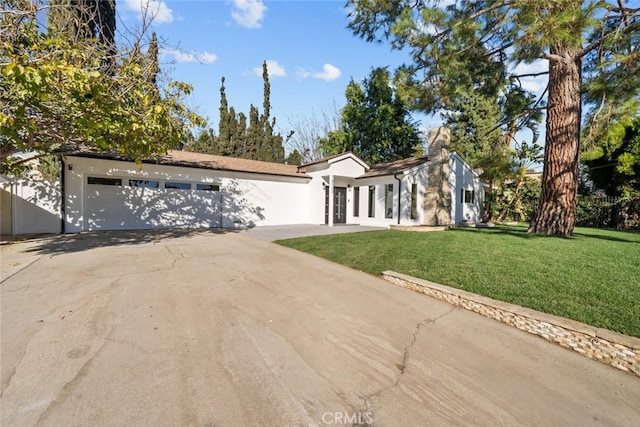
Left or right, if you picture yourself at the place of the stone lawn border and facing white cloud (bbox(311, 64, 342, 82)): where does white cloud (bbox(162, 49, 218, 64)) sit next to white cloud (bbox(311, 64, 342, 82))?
left

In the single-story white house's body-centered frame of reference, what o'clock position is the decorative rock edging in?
The decorative rock edging is roughly at 10 o'clock from the single-story white house.

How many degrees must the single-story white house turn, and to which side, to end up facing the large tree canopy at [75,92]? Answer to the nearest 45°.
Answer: approximately 45° to its right

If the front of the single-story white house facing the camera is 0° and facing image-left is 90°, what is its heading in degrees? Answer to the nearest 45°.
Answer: approximately 0°
